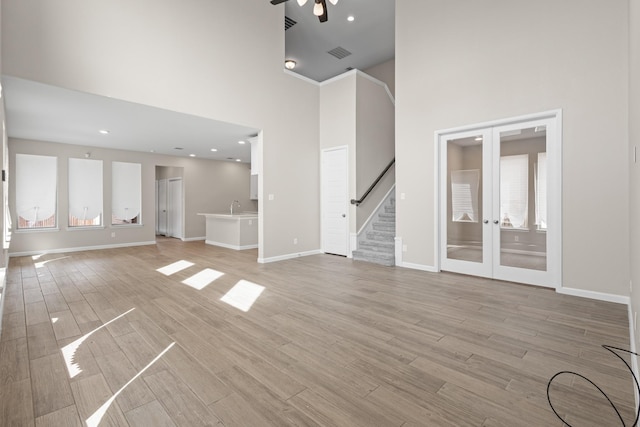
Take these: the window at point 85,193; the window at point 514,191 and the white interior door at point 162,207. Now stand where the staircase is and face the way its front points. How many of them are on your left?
1

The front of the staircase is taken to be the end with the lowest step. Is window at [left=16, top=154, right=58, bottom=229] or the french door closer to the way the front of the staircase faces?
the window

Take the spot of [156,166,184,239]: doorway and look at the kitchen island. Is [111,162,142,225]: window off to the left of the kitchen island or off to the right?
right

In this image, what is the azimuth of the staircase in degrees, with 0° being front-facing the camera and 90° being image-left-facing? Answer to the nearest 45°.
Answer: approximately 45°

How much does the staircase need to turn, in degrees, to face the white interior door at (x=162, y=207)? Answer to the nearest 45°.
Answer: approximately 90° to its right

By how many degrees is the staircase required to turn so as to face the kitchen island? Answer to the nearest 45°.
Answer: approximately 45° to its right

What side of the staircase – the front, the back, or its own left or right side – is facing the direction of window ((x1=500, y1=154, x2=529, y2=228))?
left

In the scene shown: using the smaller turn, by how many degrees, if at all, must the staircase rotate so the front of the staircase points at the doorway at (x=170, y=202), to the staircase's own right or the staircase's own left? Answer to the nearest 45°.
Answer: approximately 90° to the staircase's own right

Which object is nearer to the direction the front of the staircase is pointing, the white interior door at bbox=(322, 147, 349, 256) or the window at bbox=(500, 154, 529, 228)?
the white interior door

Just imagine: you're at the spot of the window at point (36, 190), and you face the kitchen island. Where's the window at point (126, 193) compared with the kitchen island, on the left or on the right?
left

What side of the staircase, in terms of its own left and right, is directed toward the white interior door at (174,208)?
right
